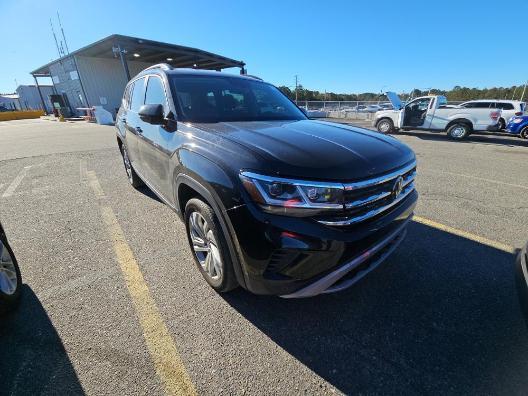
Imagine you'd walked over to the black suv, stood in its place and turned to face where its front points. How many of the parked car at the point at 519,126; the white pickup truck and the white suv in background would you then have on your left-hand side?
3

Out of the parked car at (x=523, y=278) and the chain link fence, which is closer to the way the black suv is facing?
the parked car

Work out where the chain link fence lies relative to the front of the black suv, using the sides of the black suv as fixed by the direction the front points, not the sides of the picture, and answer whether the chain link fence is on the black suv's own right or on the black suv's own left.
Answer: on the black suv's own left

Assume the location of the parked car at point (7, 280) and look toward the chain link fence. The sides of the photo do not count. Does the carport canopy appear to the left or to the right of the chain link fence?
left

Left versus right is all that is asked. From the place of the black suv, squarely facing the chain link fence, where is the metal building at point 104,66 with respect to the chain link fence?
left

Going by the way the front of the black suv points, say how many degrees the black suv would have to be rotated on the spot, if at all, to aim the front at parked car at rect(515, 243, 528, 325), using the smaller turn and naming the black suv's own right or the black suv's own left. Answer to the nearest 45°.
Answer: approximately 45° to the black suv's own left

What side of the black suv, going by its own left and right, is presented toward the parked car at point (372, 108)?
left

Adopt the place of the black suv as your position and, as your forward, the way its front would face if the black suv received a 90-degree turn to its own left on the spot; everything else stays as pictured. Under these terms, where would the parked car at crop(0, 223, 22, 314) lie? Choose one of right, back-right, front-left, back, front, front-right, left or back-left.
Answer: back-left

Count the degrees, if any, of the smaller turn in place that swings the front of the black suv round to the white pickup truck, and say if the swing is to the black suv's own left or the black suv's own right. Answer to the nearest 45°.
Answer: approximately 90° to the black suv's own left

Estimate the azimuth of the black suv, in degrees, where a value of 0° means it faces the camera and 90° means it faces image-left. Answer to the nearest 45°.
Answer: approximately 315°

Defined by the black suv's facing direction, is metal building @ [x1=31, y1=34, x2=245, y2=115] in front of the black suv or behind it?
behind

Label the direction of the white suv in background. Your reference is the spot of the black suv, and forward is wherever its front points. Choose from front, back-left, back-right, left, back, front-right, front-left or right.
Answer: left

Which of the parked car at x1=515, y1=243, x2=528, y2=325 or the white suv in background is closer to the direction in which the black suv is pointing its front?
the parked car
